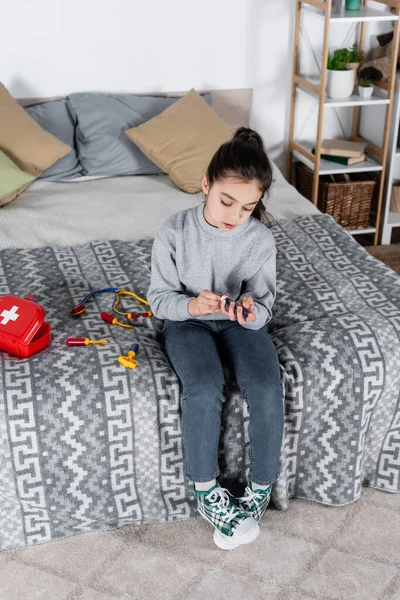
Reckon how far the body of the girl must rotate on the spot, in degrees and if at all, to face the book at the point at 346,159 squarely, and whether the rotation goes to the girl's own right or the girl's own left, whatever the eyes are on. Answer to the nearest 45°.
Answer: approximately 180°

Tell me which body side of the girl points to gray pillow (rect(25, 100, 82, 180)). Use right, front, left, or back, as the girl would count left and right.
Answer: back

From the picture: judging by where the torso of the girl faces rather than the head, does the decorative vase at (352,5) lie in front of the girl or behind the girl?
behind

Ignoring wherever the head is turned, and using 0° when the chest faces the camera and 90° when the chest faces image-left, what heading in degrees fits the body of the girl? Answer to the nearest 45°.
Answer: approximately 0°

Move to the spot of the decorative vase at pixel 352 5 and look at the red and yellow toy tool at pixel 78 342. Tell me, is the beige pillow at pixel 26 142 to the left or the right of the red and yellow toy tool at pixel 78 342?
right

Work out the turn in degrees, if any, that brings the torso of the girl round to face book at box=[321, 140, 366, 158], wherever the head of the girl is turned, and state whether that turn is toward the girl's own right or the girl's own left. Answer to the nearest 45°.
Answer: approximately 180°

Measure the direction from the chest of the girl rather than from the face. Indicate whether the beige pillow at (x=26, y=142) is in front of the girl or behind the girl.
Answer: behind

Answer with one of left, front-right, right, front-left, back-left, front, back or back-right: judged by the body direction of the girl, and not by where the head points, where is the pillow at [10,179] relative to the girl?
back-right

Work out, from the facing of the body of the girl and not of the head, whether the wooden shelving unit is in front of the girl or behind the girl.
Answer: behind

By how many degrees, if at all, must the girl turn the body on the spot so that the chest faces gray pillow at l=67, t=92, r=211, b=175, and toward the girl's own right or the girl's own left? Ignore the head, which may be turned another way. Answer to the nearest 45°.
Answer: approximately 180°

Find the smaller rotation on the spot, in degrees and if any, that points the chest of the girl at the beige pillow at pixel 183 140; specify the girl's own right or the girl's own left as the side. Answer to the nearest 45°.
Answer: approximately 180°
